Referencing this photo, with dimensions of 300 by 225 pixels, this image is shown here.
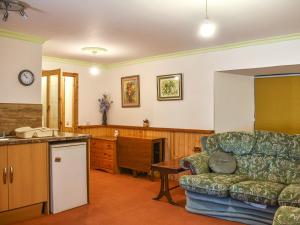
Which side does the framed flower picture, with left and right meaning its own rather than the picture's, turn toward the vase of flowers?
right

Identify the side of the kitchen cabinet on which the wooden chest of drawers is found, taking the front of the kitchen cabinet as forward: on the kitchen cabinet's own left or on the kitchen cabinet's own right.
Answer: on the kitchen cabinet's own left

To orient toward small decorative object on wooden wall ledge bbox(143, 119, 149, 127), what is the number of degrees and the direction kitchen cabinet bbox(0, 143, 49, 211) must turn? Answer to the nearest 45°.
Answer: approximately 90° to its left

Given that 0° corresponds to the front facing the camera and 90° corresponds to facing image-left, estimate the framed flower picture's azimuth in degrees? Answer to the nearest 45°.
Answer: approximately 45°

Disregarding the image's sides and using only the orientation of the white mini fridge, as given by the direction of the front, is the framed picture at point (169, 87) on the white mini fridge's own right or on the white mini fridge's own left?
on the white mini fridge's own left

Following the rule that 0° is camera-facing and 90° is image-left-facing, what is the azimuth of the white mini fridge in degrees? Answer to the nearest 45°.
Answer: approximately 315°
